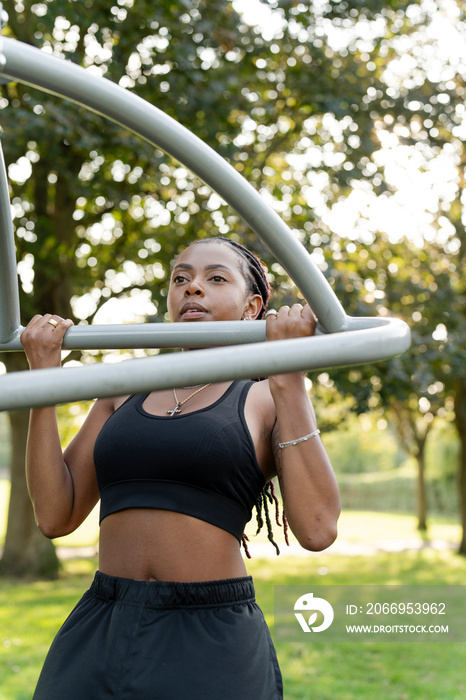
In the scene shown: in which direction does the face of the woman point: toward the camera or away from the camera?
toward the camera

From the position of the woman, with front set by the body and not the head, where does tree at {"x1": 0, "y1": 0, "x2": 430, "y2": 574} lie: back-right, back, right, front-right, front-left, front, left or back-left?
back-right

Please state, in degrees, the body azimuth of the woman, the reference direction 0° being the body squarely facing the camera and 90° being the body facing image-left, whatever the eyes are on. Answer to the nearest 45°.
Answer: approximately 45°
